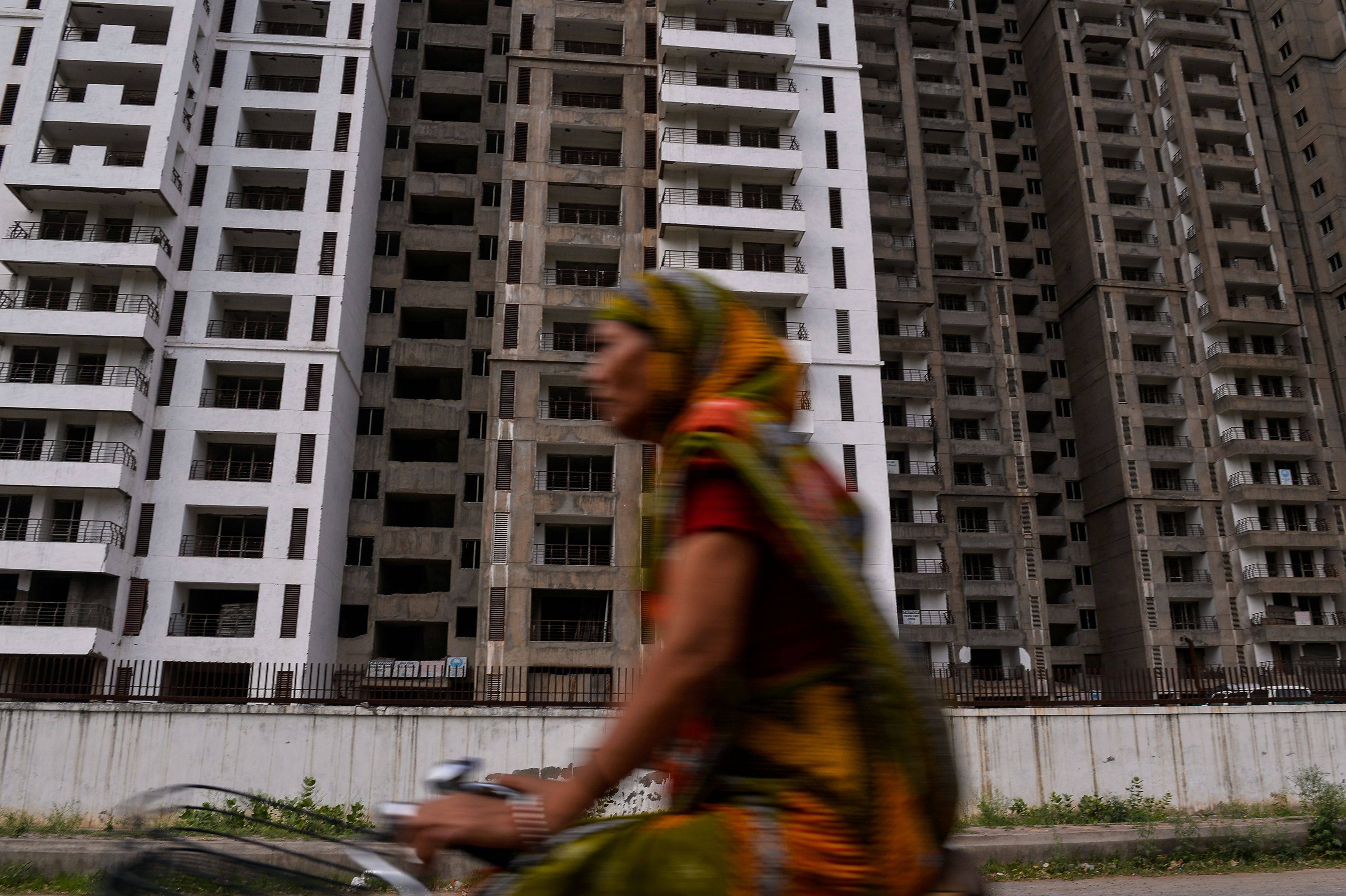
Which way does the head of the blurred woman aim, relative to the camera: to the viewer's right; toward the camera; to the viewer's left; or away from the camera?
to the viewer's left

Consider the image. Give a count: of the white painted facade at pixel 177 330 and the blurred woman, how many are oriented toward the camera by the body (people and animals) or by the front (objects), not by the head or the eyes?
1

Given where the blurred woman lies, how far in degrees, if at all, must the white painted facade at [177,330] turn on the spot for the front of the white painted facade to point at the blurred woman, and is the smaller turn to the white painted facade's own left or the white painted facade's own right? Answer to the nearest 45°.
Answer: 0° — it already faces them

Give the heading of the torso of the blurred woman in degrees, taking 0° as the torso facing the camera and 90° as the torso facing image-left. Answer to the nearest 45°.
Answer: approximately 90°

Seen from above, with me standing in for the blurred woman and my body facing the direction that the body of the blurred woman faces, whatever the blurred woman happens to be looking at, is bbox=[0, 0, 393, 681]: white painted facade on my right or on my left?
on my right

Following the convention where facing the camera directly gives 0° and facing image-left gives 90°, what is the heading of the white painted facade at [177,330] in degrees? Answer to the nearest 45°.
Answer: approximately 0°

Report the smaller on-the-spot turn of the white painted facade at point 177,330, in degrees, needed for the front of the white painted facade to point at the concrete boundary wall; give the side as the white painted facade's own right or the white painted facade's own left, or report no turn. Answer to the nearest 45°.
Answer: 0° — it already faces it
